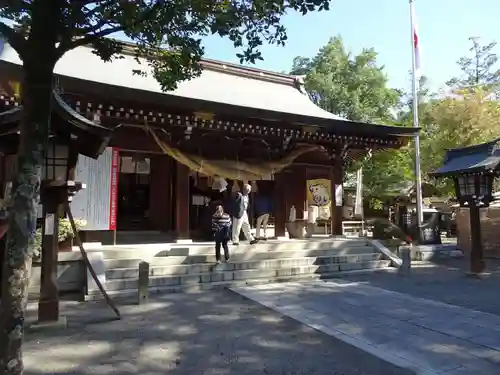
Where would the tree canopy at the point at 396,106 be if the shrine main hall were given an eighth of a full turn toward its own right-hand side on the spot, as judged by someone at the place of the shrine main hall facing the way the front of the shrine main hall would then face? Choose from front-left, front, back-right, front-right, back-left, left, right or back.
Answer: back-left

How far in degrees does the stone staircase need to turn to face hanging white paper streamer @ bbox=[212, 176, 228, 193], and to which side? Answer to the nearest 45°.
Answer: approximately 135° to its left

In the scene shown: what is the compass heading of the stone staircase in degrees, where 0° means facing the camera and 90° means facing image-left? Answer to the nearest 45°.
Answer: approximately 315°

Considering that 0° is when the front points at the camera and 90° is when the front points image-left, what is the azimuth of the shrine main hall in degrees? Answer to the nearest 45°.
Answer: approximately 315°

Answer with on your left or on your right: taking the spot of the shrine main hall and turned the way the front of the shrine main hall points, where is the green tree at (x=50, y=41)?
on your right
